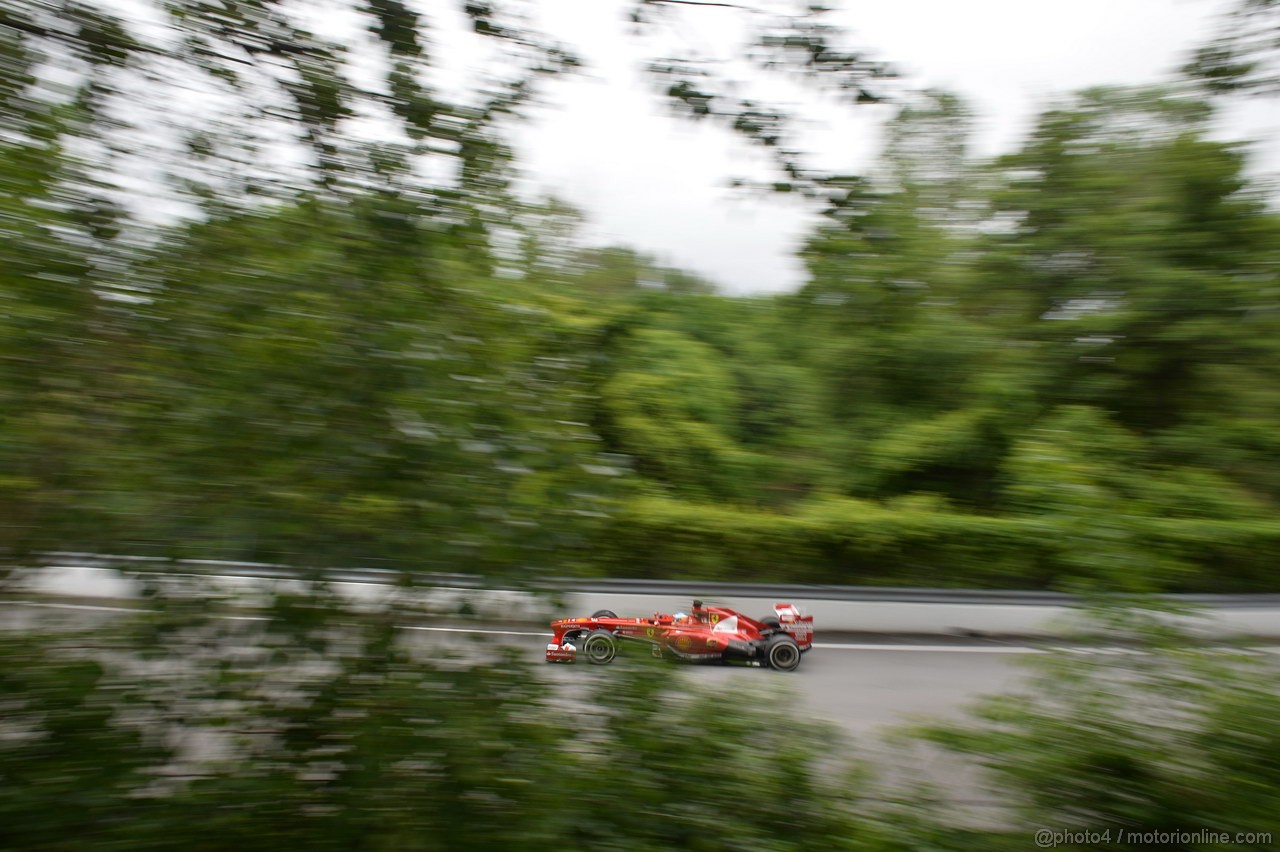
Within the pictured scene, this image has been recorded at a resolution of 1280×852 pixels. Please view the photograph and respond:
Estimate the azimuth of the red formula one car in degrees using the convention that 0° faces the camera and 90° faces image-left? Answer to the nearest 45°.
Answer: approximately 90°
